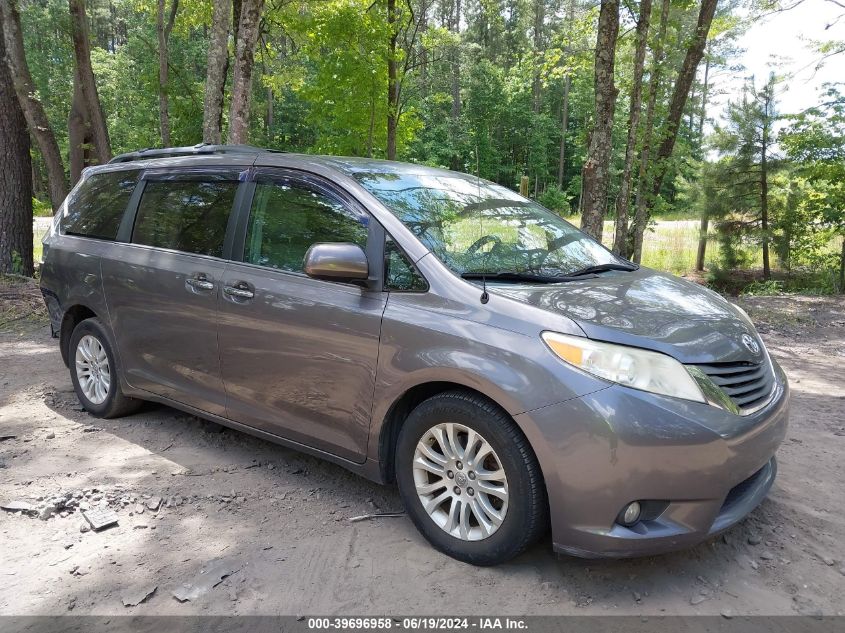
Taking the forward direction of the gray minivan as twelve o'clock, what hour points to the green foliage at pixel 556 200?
The green foliage is roughly at 8 o'clock from the gray minivan.

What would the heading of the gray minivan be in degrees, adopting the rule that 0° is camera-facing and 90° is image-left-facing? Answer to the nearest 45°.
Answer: approximately 315°
